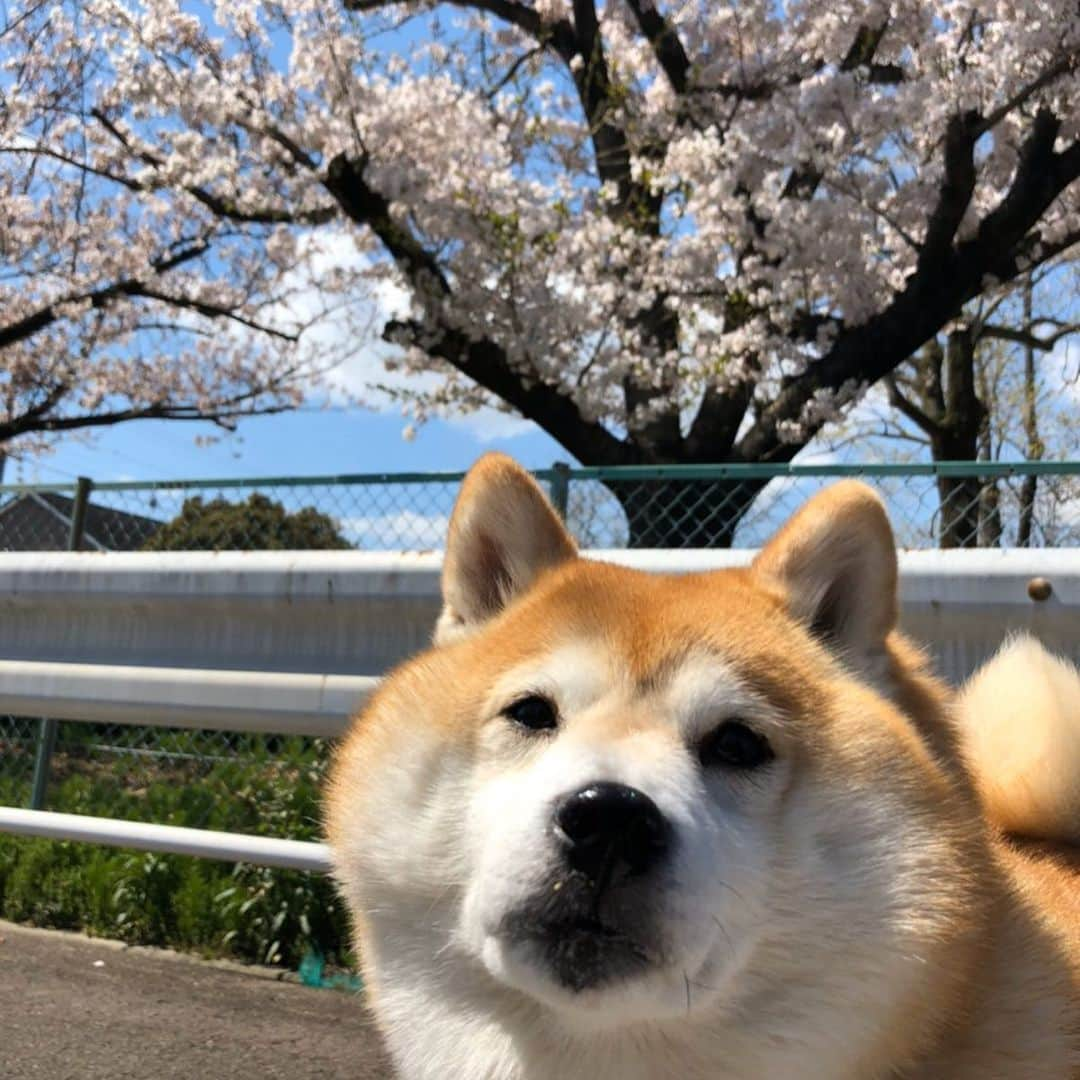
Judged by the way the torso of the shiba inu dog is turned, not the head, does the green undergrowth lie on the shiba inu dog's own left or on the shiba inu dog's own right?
on the shiba inu dog's own right

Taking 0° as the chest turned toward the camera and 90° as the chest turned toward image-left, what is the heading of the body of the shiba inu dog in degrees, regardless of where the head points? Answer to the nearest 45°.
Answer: approximately 45°

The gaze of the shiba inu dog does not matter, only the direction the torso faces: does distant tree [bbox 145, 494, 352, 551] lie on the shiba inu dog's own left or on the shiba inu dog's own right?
on the shiba inu dog's own right

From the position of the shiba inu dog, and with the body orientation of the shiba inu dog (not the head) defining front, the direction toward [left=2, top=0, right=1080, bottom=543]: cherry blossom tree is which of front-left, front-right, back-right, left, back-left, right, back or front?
back-right
